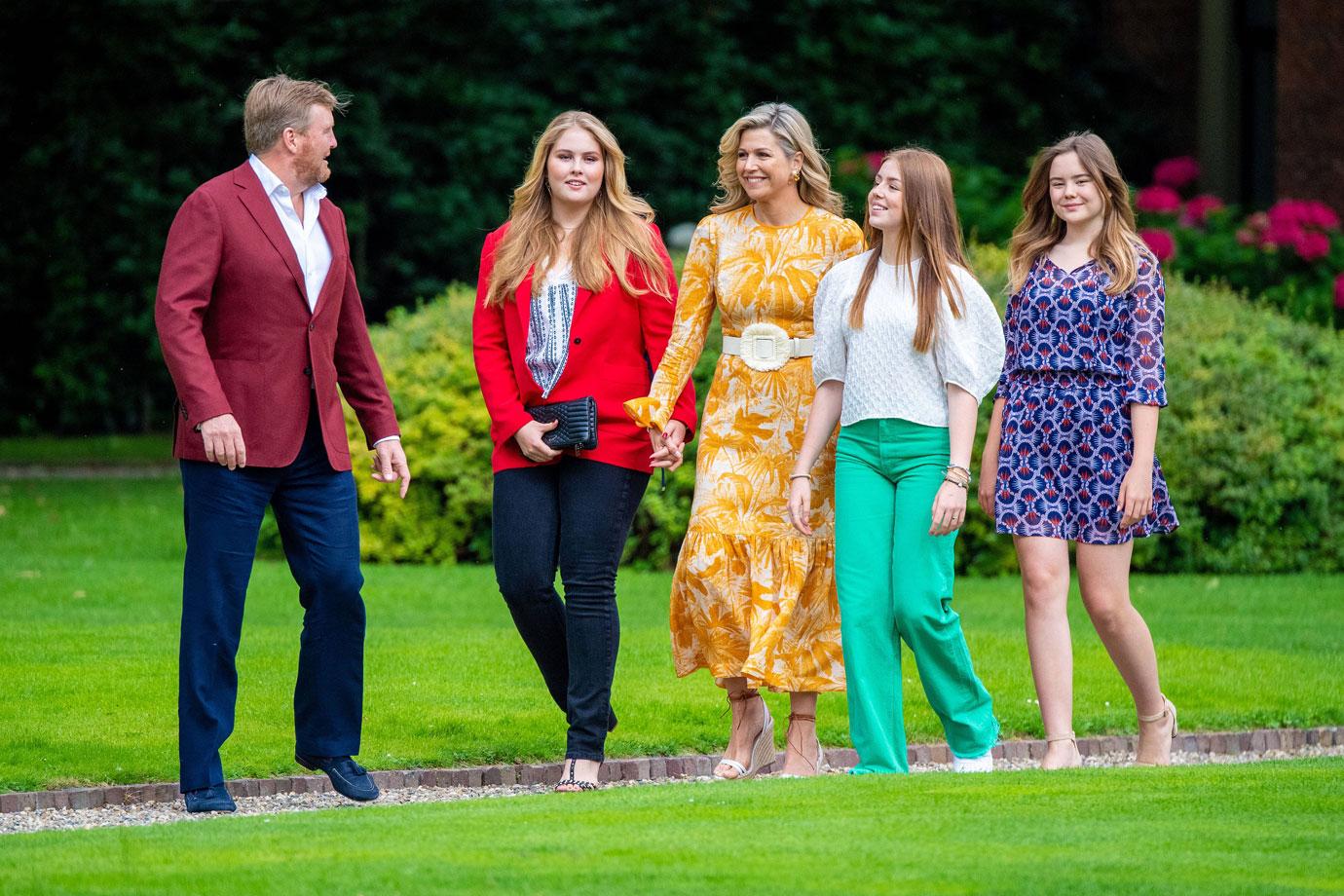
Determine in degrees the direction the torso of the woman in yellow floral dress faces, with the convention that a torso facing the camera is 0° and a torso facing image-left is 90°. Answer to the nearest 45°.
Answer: approximately 0°

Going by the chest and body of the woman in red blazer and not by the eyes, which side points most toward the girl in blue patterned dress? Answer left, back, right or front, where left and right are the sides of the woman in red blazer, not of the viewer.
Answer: left

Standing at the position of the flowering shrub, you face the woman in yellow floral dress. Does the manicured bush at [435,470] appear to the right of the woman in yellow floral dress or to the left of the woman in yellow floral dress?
right

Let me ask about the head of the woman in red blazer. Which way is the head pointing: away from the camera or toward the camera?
toward the camera

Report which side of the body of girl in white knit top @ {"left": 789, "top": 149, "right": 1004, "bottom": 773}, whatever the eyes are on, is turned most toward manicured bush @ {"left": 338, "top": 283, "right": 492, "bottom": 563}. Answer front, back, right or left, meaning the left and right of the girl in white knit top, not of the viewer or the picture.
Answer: right

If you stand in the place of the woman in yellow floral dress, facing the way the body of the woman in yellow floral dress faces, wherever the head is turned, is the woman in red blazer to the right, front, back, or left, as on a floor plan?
right

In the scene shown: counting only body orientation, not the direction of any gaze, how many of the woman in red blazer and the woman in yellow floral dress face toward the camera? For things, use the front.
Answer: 2

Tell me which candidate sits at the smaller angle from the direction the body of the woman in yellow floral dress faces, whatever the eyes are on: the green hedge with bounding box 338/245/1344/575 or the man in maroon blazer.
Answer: the man in maroon blazer

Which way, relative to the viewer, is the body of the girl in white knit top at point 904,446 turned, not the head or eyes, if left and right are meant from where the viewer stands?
facing the viewer and to the left of the viewer

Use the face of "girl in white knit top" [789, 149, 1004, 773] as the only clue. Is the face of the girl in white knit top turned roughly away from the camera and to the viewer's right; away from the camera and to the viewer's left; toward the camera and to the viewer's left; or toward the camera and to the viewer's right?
toward the camera and to the viewer's left

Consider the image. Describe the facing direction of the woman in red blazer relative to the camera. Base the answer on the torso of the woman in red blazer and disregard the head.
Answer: toward the camera

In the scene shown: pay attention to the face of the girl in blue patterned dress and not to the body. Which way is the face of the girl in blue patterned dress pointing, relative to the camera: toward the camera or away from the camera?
toward the camera

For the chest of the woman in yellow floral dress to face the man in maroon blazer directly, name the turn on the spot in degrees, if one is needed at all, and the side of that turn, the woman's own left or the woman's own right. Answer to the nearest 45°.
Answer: approximately 90° to the woman's own right

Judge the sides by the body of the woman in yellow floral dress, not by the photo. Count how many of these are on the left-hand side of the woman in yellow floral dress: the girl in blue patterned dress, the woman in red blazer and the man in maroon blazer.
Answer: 1

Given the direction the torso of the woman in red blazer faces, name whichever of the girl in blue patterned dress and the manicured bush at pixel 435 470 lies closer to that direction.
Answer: the girl in blue patterned dress

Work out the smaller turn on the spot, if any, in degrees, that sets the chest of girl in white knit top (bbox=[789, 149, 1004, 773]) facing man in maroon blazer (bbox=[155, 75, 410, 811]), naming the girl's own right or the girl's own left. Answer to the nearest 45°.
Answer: approximately 45° to the girl's own right
